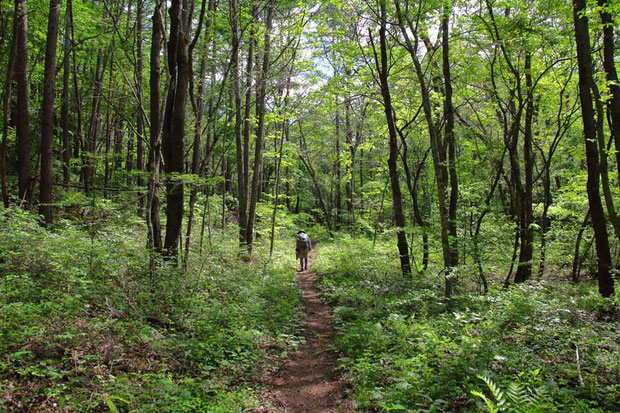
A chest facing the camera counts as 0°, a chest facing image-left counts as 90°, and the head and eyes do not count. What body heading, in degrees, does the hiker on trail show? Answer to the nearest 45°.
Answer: approximately 180°

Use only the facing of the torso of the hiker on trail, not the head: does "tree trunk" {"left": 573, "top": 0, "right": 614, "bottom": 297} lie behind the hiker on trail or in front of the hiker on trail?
behind

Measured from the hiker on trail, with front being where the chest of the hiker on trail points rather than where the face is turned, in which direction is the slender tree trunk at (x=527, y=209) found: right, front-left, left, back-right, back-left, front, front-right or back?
back-right

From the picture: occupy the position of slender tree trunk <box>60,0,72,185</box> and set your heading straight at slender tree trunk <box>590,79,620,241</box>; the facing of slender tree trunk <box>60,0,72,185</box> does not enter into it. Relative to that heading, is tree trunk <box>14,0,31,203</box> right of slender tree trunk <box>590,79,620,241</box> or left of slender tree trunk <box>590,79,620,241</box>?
right
